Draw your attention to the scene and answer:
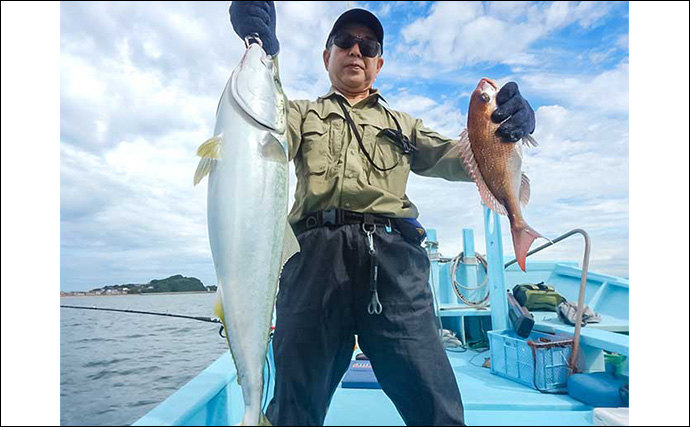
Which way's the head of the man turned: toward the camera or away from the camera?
toward the camera

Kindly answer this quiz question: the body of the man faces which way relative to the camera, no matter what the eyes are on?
toward the camera

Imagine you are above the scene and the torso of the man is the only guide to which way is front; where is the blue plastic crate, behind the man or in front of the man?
behind
